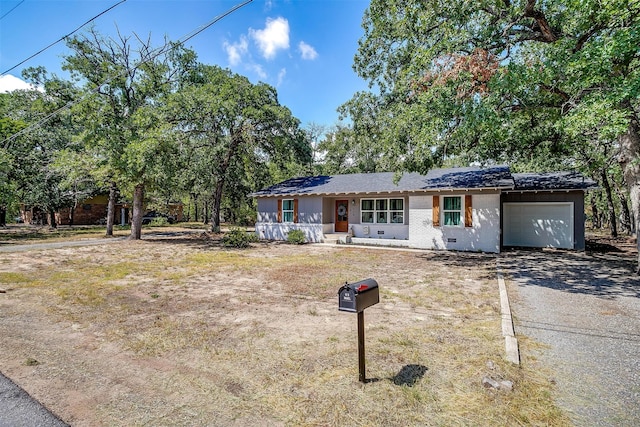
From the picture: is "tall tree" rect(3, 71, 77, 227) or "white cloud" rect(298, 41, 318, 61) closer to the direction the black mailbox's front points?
the tall tree

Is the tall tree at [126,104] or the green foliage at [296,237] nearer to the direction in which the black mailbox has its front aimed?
the tall tree

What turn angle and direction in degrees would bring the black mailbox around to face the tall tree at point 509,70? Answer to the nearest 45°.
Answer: approximately 180°

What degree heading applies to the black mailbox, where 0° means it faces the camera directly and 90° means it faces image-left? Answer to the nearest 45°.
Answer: approximately 45°

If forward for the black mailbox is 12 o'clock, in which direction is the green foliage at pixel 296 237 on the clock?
The green foliage is roughly at 4 o'clock from the black mailbox.

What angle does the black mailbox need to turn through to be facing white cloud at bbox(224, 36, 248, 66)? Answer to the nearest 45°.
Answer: approximately 90° to its right

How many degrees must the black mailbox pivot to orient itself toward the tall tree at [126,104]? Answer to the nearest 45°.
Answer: approximately 90° to its right
